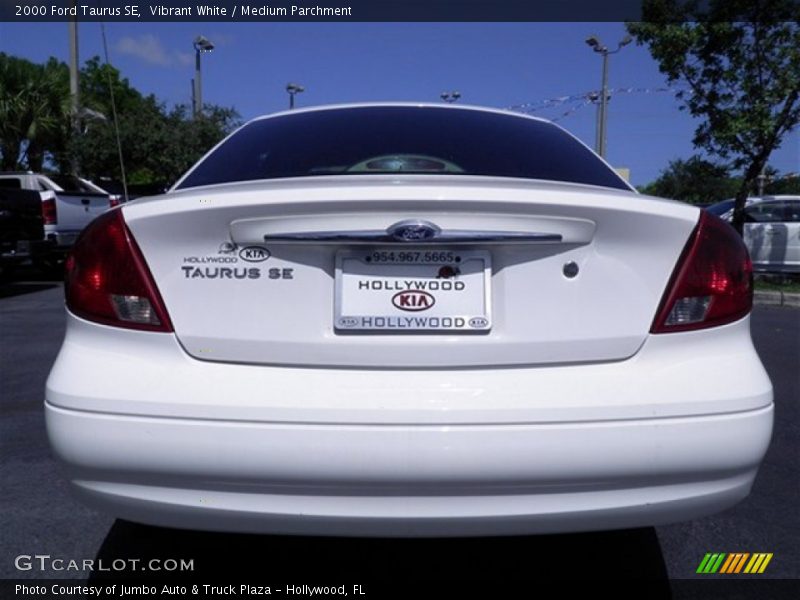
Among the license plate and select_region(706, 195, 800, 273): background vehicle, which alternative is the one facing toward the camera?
the license plate

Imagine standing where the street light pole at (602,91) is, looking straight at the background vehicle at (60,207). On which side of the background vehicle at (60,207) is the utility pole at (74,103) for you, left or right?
right

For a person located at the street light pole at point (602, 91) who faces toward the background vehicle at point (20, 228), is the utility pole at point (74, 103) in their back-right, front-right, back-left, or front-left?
front-right

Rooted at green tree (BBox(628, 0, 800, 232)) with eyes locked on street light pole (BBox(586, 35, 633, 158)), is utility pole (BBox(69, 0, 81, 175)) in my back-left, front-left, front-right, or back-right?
front-left

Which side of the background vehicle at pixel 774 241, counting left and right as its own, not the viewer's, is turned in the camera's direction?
left

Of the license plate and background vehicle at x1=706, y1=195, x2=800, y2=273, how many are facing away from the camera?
0

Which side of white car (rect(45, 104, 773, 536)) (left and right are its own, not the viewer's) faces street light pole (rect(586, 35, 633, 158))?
front

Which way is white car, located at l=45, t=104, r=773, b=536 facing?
away from the camera

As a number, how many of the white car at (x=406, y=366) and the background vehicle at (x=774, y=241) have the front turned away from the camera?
1

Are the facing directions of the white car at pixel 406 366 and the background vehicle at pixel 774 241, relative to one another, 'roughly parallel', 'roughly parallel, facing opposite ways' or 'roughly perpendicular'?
roughly perpendicular

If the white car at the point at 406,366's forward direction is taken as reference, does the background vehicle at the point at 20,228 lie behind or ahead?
ahead

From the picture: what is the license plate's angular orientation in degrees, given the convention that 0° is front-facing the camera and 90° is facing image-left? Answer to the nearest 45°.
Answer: approximately 0°
